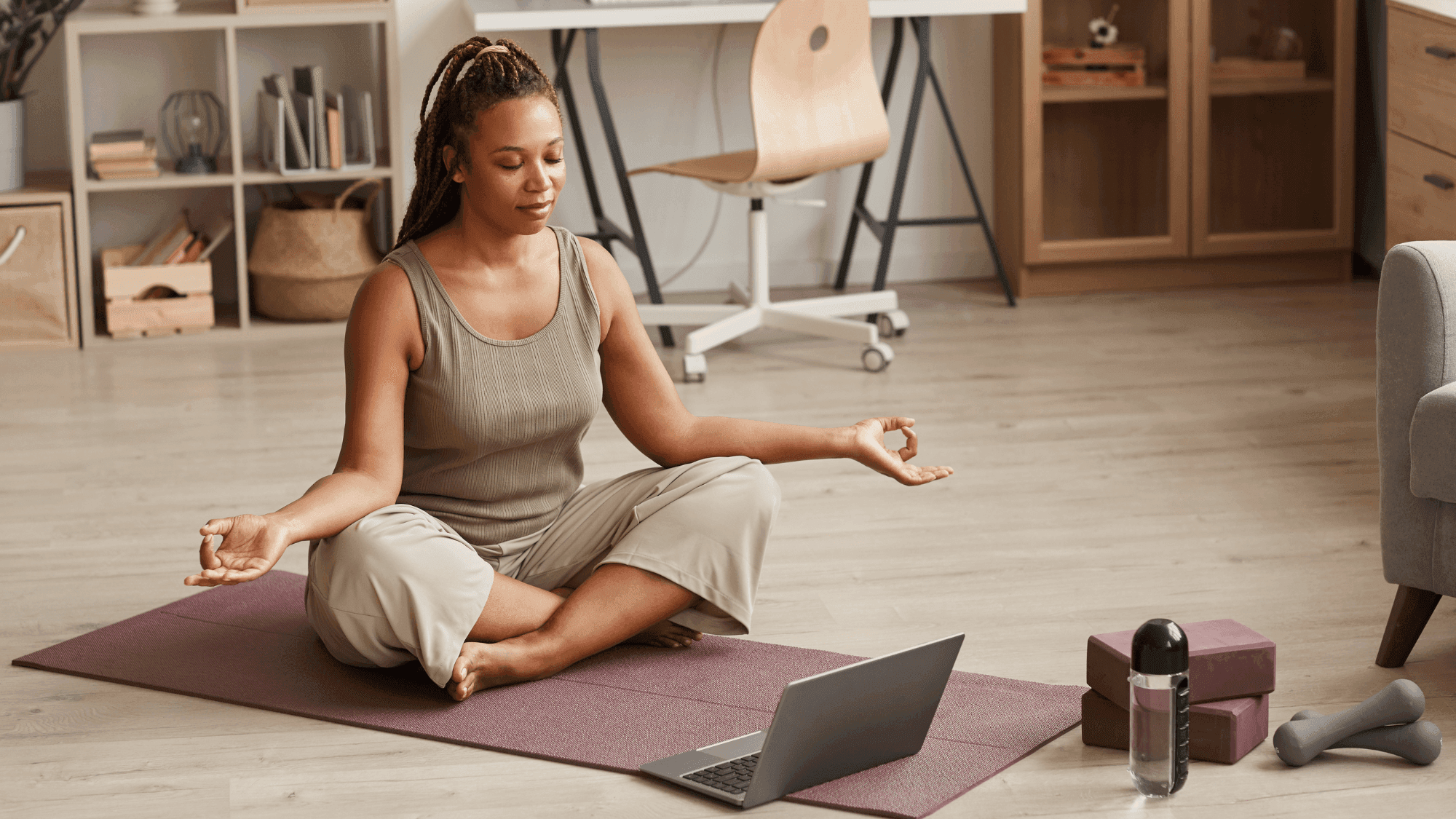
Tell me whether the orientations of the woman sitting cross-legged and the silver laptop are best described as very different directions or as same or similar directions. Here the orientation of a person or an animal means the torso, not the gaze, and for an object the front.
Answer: very different directions

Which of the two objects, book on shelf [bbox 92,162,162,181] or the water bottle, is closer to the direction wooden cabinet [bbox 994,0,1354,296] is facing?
the water bottle
